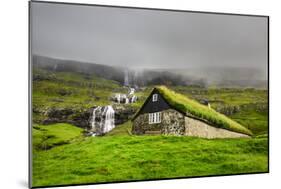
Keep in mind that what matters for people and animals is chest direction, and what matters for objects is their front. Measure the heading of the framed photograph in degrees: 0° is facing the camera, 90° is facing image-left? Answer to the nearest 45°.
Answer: approximately 315°
